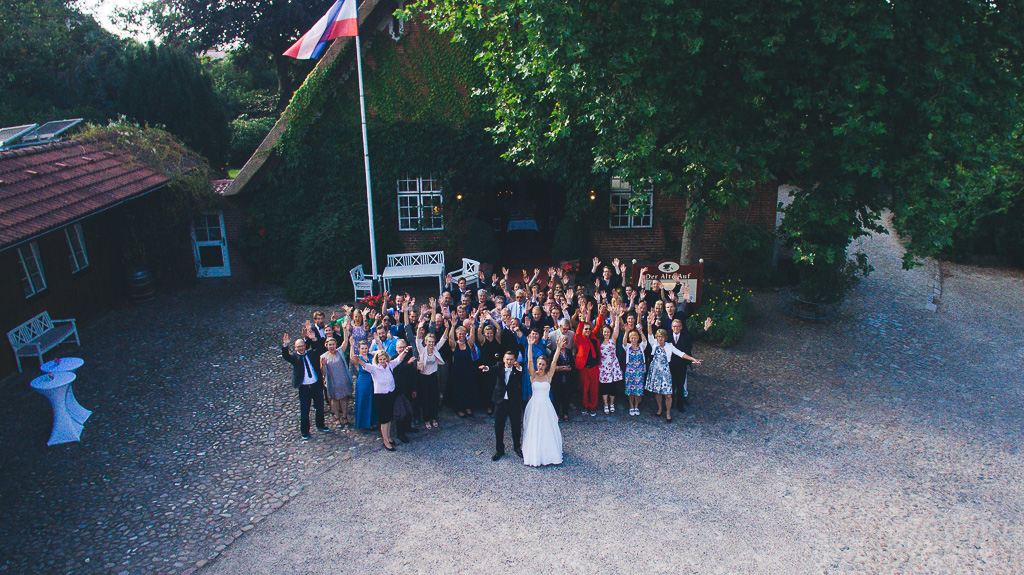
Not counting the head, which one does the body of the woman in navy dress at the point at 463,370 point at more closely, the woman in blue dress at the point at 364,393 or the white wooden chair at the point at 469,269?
the woman in blue dress

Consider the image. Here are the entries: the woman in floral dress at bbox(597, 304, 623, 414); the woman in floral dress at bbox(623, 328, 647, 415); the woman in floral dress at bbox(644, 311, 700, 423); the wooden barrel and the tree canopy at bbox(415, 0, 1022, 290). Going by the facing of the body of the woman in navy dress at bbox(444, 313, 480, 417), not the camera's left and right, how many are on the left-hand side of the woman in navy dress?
4

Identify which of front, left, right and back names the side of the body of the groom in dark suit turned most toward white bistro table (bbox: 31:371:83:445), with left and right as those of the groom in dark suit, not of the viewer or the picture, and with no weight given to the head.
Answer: right

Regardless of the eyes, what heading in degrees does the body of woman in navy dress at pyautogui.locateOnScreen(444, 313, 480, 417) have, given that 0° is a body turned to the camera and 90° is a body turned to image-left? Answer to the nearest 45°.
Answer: approximately 0°

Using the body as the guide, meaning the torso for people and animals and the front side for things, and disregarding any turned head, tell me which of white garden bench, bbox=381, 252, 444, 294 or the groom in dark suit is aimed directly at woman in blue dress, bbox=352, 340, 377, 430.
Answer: the white garden bench

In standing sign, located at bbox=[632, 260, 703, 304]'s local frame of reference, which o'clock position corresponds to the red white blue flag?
The red white blue flag is roughly at 3 o'clock from the standing sign.
